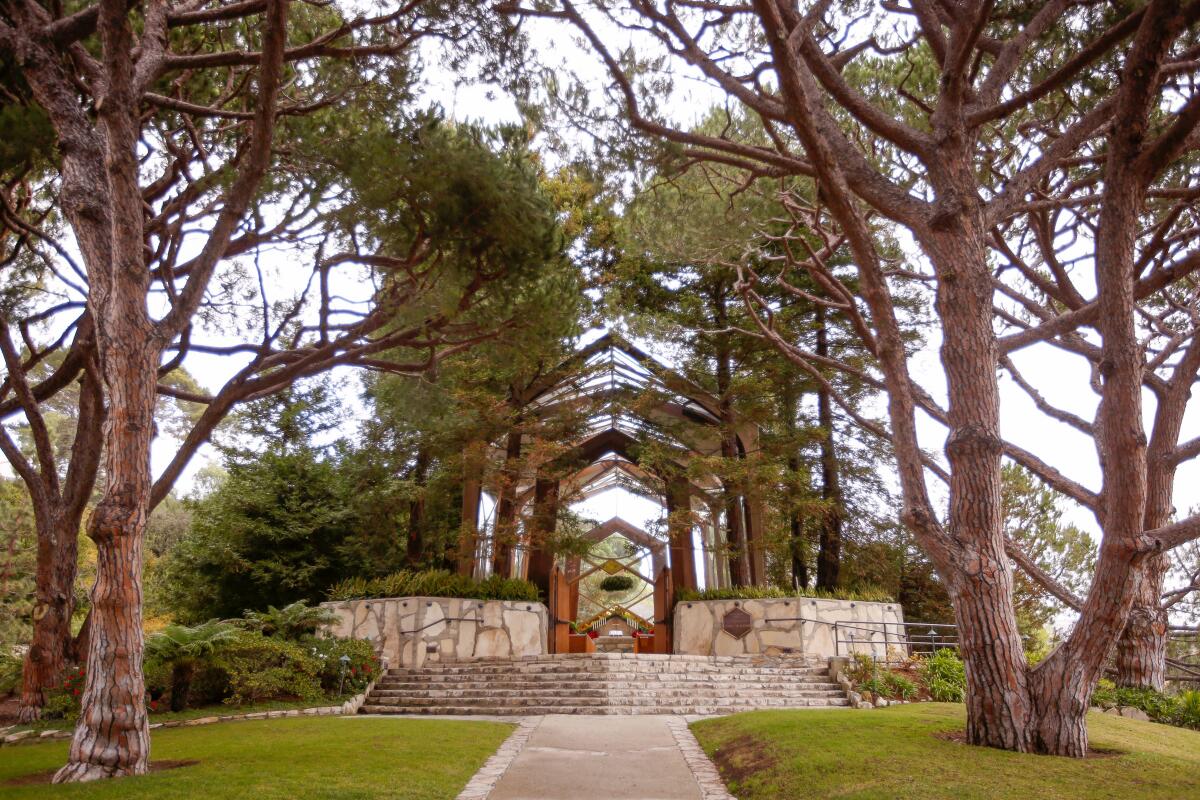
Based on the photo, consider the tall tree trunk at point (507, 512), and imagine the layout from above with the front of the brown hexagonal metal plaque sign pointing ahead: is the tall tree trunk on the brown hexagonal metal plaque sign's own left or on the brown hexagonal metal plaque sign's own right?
on the brown hexagonal metal plaque sign's own right

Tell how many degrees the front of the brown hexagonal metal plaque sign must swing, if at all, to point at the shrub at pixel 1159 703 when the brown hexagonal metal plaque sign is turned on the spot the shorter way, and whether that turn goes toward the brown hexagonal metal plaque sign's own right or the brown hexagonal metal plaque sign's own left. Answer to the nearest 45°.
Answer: approximately 45° to the brown hexagonal metal plaque sign's own left

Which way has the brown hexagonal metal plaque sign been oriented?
toward the camera

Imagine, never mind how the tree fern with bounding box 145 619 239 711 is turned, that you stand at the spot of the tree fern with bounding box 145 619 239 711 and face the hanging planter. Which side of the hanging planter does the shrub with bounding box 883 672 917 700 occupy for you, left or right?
right

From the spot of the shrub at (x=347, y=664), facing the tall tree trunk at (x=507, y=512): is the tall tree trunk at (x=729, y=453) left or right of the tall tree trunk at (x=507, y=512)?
right

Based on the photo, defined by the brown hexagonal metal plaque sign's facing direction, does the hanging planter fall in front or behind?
behind

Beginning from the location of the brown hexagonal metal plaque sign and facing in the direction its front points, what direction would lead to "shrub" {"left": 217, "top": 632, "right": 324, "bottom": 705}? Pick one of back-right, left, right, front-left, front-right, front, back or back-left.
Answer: front-right

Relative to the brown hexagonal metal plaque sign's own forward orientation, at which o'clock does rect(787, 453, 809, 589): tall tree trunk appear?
The tall tree trunk is roughly at 7 o'clock from the brown hexagonal metal plaque sign.

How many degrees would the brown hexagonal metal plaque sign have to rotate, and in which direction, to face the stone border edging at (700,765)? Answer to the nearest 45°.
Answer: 0° — it already faces it

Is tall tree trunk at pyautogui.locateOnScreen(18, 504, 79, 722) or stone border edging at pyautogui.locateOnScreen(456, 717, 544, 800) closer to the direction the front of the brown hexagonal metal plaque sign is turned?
the stone border edging

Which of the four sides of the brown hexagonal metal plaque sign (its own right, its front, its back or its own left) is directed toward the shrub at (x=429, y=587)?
right
